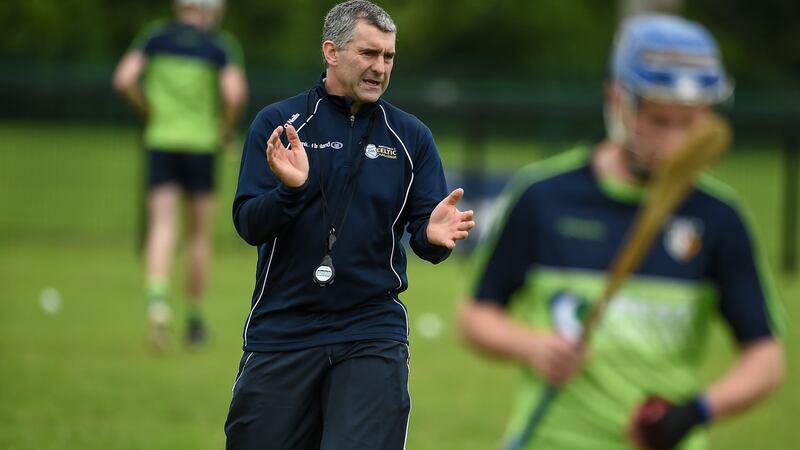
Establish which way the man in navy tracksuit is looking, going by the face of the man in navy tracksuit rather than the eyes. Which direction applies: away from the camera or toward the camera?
toward the camera

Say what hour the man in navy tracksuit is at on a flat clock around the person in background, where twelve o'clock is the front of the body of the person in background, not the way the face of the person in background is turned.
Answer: The man in navy tracksuit is roughly at 6 o'clock from the person in background.

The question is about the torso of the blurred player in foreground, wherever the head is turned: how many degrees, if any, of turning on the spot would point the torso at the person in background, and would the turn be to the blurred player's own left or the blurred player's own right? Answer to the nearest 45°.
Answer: approximately 135° to the blurred player's own right

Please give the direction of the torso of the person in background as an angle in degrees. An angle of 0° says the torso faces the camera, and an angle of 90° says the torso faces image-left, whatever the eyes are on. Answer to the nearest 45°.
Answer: approximately 180°

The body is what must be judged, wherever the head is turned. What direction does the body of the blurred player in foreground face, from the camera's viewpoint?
toward the camera

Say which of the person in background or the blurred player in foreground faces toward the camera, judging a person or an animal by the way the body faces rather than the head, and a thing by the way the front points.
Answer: the blurred player in foreground

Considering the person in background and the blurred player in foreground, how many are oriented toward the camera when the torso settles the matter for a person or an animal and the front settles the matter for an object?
1

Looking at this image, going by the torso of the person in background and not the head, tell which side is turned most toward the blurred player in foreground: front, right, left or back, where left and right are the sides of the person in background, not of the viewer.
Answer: back
